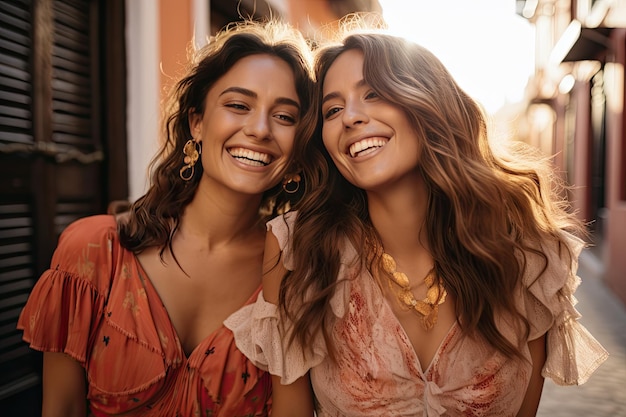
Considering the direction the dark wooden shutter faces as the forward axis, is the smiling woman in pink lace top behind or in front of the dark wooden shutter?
in front

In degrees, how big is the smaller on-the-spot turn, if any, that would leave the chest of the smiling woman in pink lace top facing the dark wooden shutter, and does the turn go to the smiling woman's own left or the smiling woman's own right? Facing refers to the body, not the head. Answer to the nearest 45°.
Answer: approximately 90° to the smiling woman's own right

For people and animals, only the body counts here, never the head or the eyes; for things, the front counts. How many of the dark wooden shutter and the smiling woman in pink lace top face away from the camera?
0

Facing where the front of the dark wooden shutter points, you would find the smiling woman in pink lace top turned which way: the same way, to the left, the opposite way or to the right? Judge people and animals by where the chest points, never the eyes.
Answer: to the right

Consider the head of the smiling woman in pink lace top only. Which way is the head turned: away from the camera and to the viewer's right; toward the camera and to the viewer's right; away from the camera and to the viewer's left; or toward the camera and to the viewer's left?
toward the camera and to the viewer's left

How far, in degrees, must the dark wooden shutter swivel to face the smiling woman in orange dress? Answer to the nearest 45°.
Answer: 0° — it already faces them

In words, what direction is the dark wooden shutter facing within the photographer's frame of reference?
facing the viewer and to the right of the viewer

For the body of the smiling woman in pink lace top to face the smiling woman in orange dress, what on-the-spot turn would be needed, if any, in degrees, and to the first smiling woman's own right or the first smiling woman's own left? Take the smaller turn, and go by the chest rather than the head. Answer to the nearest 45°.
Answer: approximately 90° to the first smiling woman's own right
